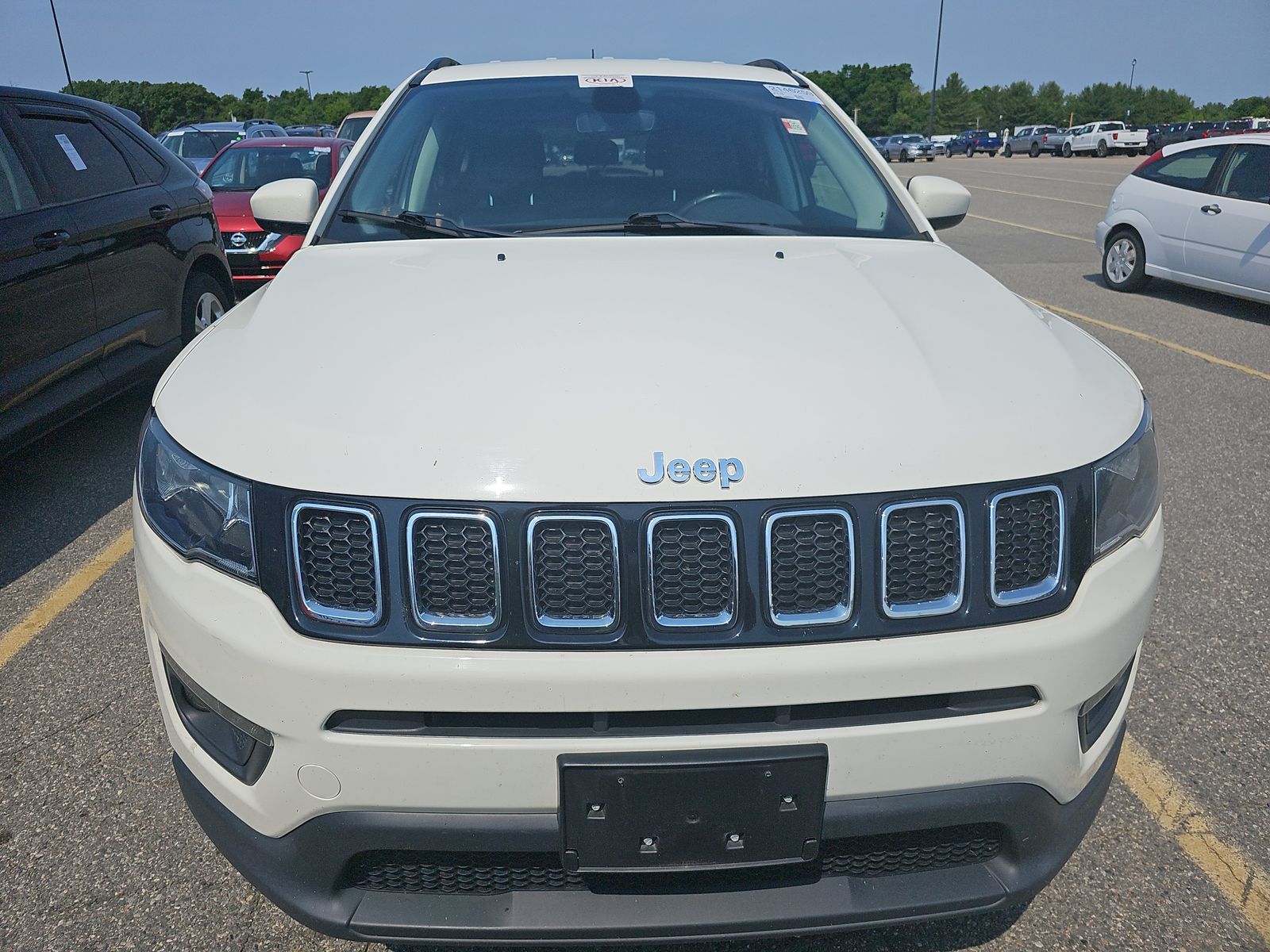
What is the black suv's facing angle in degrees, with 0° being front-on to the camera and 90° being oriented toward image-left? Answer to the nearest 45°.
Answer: approximately 45°

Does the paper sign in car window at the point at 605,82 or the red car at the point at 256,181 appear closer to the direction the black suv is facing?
the paper sign in car window

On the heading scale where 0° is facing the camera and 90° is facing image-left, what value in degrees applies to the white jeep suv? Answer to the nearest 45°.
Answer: approximately 0°

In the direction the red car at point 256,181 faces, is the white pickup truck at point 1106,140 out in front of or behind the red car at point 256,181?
behind

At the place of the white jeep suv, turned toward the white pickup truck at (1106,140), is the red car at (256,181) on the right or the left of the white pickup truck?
left

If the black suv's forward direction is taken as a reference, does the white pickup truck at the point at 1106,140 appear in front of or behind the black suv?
behind

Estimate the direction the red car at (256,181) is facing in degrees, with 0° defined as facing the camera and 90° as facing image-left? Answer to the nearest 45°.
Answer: approximately 45°

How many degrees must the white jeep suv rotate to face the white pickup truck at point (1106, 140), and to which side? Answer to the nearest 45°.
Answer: approximately 135° to its left
